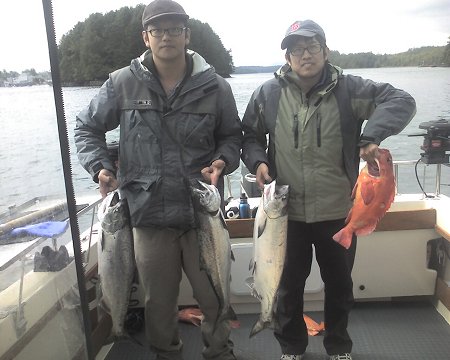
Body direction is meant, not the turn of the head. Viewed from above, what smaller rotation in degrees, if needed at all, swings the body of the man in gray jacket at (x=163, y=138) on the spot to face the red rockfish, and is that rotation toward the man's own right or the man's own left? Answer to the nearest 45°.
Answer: approximately 90° to the man's own left

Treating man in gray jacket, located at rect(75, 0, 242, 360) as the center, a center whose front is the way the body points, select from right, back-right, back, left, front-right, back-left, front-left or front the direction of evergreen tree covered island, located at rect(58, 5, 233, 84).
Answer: back

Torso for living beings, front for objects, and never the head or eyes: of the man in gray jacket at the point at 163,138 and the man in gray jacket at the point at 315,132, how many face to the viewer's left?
0

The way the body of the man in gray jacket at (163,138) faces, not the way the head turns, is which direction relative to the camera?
toward the camera

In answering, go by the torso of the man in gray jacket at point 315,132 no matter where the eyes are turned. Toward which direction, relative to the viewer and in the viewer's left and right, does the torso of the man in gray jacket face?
facing the viewer
